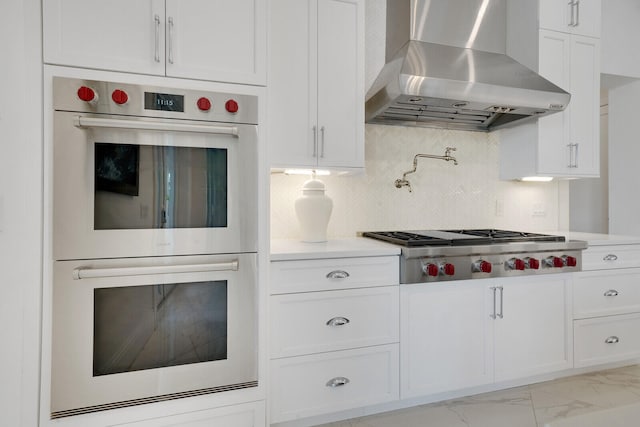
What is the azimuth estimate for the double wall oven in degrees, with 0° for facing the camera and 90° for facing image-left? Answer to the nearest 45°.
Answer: approximately 315°

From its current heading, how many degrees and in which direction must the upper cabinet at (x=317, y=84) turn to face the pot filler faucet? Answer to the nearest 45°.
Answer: approximately 135° to its left

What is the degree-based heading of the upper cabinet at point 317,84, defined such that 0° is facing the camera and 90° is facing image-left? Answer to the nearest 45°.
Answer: approximately 0°

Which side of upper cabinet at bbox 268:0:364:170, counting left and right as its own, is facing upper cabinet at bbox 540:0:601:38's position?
left

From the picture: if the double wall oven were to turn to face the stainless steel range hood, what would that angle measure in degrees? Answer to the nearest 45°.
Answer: approximately 45° to its left

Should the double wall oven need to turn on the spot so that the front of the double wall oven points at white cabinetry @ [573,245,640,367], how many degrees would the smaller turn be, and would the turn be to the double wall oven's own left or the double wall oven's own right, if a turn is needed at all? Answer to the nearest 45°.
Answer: approximately 45° to the double wall oven's own left

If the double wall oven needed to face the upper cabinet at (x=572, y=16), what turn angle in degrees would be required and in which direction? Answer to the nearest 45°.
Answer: approximately 45° to its left

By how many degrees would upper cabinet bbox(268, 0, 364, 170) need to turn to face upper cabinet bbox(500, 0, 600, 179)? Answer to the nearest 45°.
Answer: approximately 90° to its left
